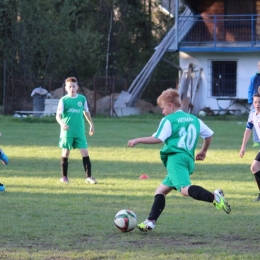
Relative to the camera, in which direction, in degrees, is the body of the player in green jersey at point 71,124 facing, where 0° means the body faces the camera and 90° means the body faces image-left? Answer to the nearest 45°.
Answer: approximately 0°

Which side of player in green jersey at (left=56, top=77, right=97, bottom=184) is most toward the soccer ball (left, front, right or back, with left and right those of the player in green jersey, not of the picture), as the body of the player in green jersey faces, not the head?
front

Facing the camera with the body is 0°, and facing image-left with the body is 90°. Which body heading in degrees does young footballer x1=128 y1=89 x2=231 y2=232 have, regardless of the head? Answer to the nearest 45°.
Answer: approximately 135°

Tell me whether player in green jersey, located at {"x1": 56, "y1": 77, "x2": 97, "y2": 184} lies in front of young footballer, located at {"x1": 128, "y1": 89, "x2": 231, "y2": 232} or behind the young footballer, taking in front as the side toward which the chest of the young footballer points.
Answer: in front

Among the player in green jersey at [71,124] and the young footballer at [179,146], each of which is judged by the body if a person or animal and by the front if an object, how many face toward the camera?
1
